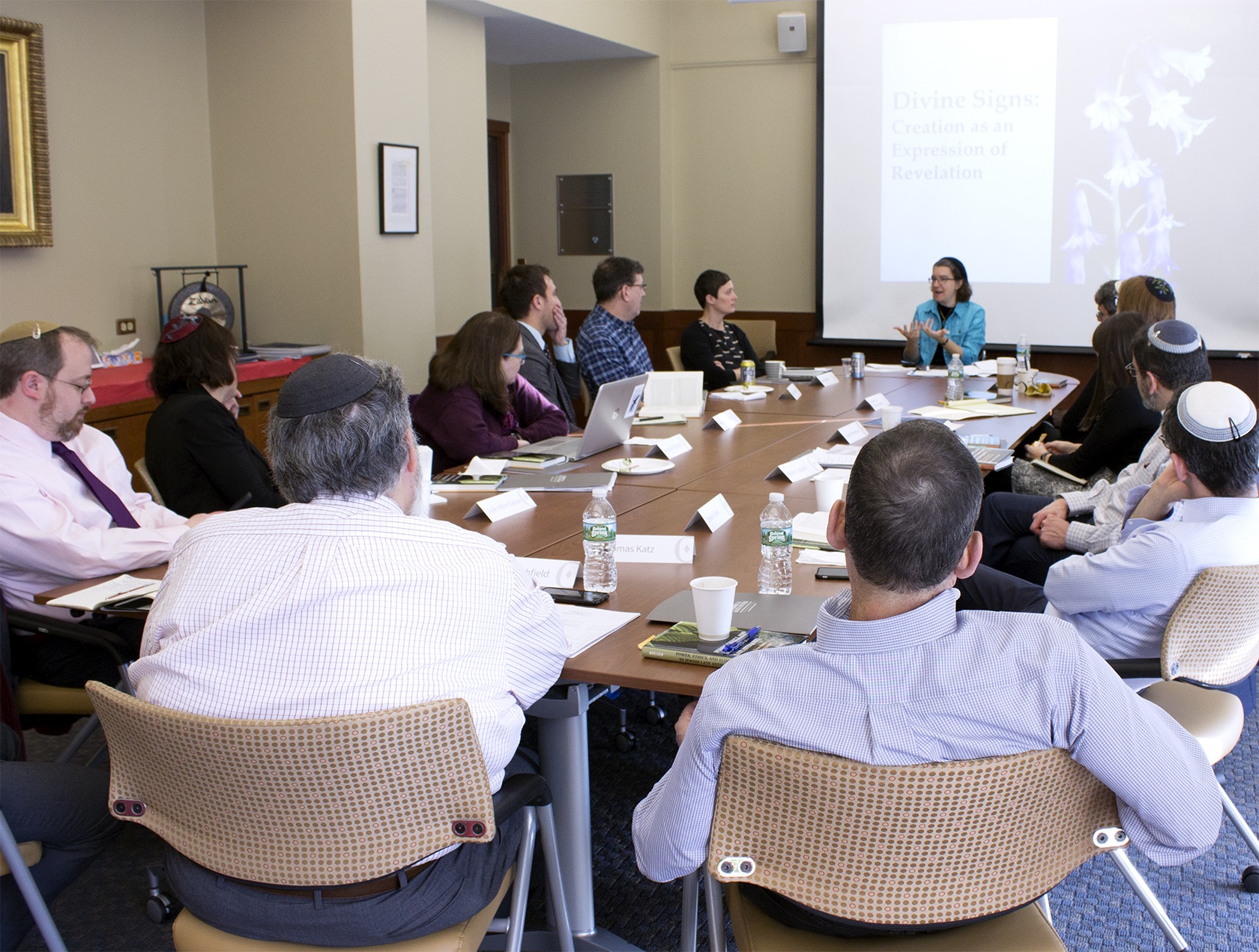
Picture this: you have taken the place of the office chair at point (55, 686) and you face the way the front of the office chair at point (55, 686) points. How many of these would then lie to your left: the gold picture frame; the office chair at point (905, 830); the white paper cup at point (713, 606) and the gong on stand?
2

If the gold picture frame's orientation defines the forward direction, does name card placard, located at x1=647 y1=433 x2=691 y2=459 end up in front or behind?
in front

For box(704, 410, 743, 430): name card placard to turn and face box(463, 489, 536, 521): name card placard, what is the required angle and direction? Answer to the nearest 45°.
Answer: approximately 45° to its right

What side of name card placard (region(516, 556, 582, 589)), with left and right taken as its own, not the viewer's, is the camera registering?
front

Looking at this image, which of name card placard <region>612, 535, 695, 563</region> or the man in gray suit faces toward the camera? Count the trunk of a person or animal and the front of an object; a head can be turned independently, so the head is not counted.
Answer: the name card placard

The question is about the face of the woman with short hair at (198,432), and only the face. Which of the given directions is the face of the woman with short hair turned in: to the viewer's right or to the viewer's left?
to the viewer's right

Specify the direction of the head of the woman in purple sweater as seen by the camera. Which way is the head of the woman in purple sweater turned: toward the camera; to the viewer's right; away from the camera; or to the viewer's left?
to the viewer's right

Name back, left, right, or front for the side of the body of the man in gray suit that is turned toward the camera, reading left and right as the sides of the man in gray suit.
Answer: right

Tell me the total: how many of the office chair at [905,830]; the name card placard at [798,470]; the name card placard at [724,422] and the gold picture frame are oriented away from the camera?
1

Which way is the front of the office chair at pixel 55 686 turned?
to the viewer's right

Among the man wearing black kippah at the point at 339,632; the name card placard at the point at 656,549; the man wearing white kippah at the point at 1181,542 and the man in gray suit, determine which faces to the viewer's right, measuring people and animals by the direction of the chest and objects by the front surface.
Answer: the man in gray suit

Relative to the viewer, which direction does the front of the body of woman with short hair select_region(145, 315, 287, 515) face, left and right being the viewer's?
facing away from the viewer and to the right of the viewer

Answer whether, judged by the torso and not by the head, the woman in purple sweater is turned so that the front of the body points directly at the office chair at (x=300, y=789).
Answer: no

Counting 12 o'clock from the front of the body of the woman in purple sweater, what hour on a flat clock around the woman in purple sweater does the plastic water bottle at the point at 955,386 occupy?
The plastic water bottle is roughly at 11 o'clock from the woman in purple sweater.

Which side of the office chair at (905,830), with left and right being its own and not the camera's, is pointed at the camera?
back

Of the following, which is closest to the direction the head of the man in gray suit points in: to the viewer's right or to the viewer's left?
to the viewer's right

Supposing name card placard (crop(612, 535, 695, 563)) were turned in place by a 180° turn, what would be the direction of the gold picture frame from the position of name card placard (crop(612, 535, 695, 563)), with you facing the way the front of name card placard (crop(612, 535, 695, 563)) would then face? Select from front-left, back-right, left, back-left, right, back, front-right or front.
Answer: front-left

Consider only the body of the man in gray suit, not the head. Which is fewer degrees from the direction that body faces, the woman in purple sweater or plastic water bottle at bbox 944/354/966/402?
the plastic water bottle

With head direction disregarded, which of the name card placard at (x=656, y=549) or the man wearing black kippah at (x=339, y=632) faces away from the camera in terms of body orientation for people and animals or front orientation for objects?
the man wearing black kippah

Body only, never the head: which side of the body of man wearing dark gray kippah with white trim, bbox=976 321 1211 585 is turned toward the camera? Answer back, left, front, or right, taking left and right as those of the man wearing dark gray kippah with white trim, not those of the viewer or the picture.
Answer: left
